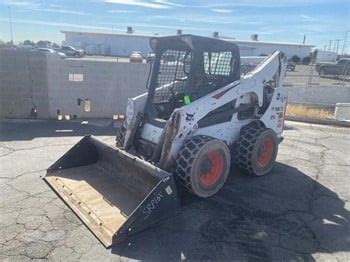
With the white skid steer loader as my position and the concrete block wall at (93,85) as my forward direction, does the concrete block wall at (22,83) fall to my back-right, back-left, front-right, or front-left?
front-left

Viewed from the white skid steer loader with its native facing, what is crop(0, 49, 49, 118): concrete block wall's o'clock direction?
The concrete block wall is roughly at 3 o'clock from the white skid steer loader.

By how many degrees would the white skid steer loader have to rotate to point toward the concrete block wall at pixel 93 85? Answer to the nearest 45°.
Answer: approximately 90° to its right

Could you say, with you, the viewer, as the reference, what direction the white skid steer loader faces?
facing the viewer and to the left of the viewer
